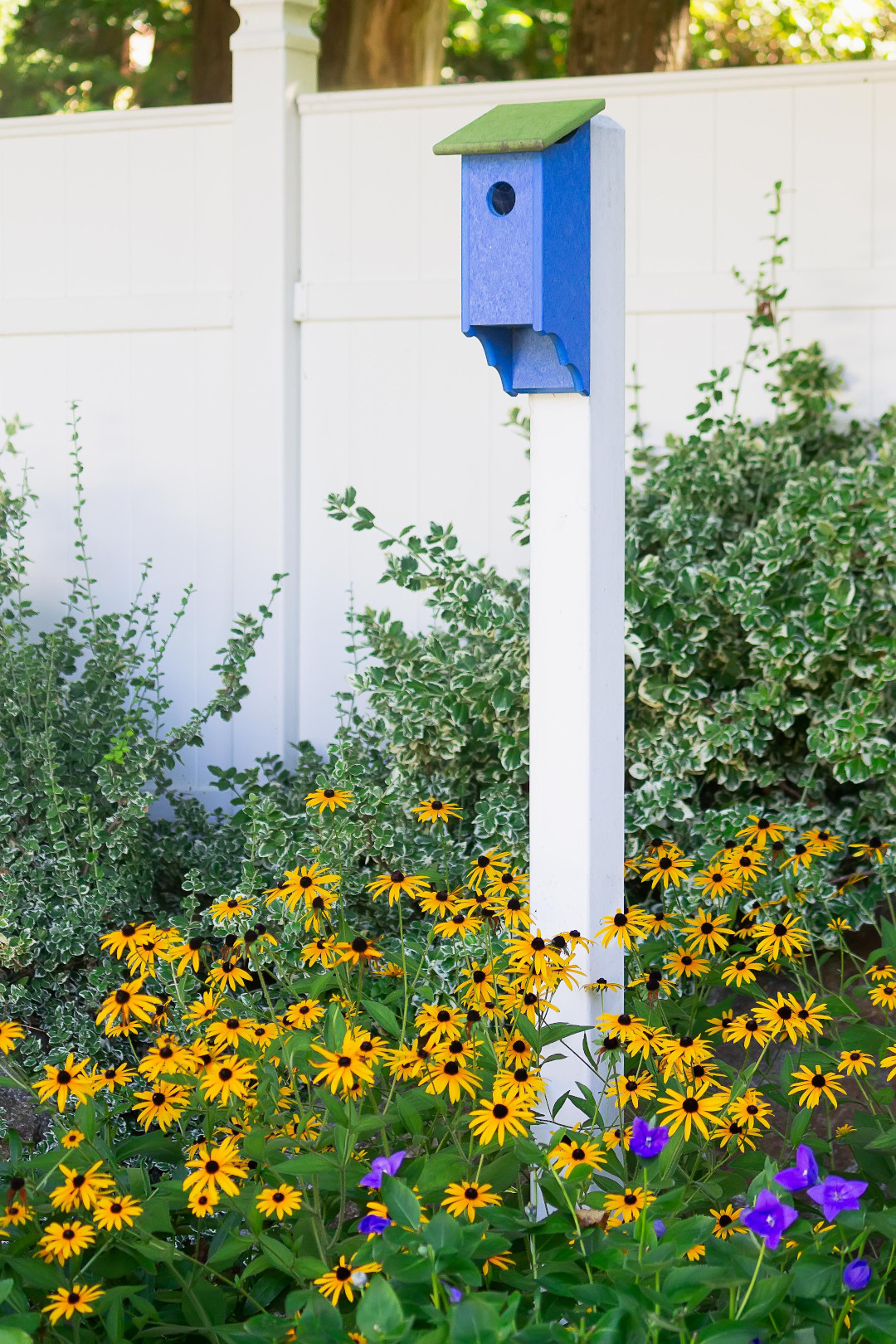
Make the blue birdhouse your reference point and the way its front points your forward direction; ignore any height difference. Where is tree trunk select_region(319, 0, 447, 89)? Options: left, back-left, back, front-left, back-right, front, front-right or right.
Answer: back-right

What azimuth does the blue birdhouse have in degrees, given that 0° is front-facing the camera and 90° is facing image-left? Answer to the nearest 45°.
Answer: approximately 45°
